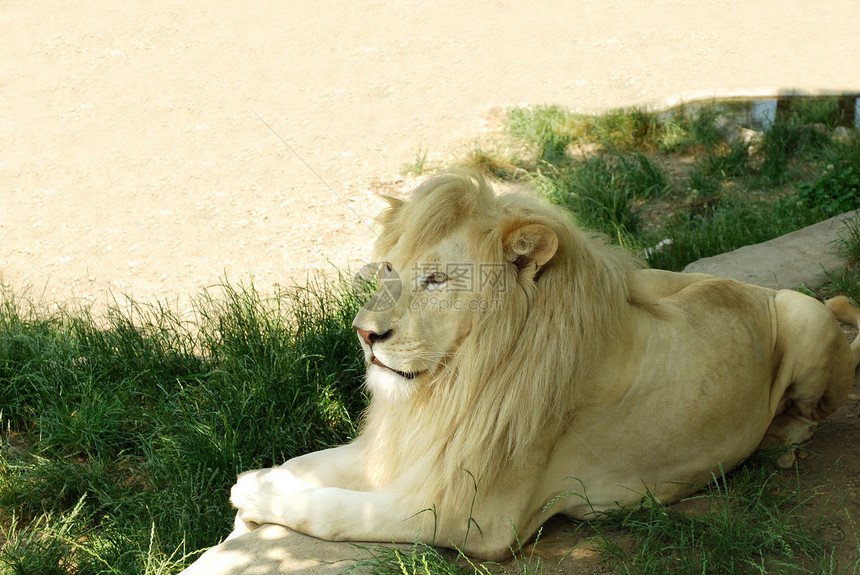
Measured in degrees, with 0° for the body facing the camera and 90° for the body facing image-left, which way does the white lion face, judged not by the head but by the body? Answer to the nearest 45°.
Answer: approximately 45°

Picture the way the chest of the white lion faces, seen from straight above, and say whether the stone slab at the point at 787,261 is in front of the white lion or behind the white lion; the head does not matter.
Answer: behind
